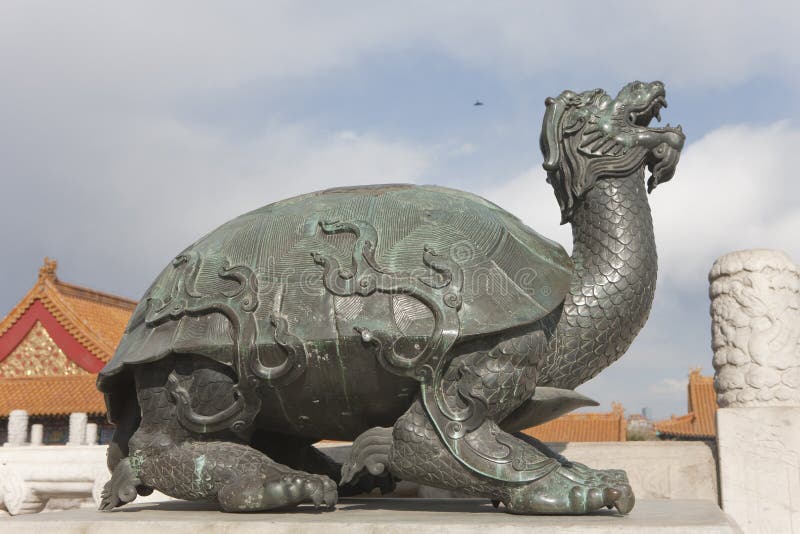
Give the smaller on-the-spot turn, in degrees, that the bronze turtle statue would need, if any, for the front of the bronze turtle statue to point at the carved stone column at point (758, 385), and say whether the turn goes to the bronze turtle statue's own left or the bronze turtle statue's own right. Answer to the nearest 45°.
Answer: approximately 45° to the bronze turtle statue's own left

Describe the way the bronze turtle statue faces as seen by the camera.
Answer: facing to the right of the viewer
